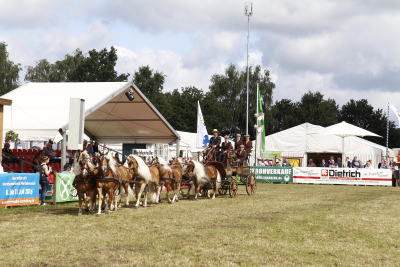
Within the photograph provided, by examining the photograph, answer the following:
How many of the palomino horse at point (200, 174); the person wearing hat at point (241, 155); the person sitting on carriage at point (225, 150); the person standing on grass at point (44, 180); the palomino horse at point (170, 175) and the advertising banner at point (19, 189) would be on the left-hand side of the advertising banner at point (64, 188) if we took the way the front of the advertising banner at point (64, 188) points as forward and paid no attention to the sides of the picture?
4

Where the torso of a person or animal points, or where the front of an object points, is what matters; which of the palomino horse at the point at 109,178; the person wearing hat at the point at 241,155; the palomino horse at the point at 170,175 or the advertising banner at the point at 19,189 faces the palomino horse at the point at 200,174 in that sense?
the person wearing hat

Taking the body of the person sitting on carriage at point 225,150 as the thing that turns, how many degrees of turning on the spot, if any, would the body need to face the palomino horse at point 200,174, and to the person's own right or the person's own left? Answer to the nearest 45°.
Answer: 0° — they already face it

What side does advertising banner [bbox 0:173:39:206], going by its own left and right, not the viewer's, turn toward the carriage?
left

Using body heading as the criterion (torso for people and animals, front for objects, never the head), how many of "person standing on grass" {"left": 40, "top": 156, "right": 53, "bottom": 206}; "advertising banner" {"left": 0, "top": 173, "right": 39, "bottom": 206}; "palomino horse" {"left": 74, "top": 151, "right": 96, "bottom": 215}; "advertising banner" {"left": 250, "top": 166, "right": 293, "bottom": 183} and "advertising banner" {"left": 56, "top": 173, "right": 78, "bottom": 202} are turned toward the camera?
4

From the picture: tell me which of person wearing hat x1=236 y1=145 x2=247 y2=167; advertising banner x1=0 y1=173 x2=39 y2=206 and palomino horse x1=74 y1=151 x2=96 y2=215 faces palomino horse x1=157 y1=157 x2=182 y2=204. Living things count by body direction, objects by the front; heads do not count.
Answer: the person wearing hat

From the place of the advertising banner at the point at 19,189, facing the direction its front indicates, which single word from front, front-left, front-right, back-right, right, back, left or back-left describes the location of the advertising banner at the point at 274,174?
back-left

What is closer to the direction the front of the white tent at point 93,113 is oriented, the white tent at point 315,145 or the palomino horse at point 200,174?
the palomino horse

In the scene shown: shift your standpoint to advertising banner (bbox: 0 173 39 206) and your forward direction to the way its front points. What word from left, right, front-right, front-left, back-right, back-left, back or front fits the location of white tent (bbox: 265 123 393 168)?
back-left

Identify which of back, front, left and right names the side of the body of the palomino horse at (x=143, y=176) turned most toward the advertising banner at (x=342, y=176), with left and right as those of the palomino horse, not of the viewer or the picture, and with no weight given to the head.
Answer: back
